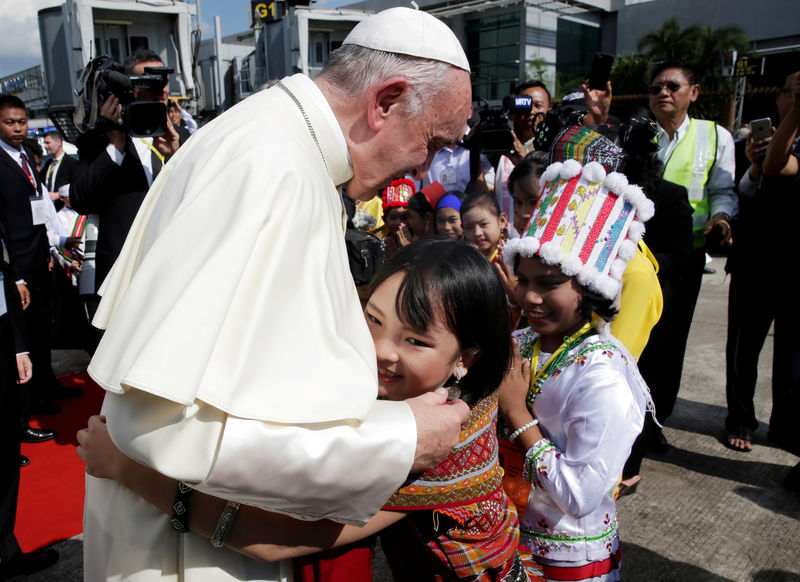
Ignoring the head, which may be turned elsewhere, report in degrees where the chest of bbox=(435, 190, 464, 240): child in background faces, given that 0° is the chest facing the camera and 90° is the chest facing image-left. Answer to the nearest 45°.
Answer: approximately 0°

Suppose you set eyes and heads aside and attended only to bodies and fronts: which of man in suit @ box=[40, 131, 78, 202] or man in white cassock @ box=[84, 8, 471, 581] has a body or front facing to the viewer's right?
the man in white cassock

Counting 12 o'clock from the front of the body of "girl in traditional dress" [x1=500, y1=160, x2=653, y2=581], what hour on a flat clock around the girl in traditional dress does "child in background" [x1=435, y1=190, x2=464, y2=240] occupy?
The child in background is roughly at 4 o'clock from the girl in traditional dress.

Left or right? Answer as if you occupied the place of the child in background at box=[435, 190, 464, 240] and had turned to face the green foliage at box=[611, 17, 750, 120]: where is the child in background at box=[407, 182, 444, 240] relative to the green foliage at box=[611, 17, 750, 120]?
left

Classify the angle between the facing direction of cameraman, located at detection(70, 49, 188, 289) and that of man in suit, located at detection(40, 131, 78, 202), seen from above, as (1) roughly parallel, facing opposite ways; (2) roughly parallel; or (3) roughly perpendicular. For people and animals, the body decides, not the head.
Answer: roughly perpendicular

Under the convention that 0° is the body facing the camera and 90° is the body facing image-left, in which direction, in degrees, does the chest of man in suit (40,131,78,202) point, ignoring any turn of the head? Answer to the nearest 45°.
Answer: approximately 45°

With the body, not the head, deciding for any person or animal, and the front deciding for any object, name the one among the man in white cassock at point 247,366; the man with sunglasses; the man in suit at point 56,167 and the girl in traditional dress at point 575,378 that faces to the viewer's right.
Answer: the man in white cassock

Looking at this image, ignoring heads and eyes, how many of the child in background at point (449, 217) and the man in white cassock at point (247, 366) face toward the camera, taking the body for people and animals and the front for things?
1

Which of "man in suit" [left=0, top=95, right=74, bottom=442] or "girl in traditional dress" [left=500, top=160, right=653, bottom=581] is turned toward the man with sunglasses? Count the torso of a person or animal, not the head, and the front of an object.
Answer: the man in suit

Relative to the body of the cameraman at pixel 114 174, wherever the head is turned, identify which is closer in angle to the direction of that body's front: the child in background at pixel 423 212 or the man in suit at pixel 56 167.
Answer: the child in background
